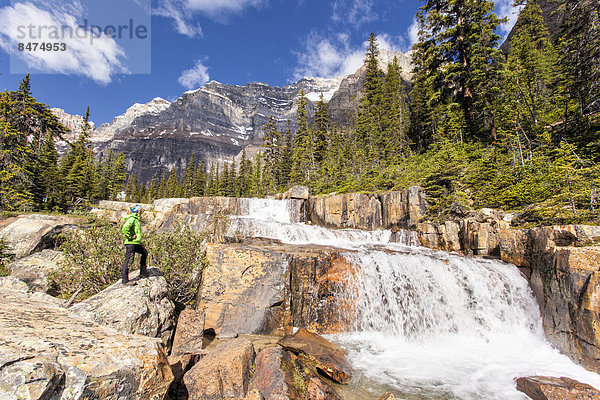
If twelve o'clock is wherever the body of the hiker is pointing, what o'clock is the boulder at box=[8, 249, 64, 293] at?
The boulder is roughly at 8 o'clock from the hiker.

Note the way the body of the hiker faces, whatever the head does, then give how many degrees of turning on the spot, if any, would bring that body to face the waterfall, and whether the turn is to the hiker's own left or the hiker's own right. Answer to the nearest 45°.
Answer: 0° — they already face it

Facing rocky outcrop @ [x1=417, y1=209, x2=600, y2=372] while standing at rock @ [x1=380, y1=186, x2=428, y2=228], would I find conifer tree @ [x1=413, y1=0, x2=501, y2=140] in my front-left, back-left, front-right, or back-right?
back-left

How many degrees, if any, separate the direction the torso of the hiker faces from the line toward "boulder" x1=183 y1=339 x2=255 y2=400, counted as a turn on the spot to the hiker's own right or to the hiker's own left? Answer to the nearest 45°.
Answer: approximately 45° to the hiker's own right

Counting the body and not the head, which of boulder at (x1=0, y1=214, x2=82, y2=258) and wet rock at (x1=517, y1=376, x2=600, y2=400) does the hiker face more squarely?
the wet rock

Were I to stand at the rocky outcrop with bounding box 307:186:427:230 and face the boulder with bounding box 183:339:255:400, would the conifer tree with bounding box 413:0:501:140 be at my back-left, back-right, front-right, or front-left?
back-left

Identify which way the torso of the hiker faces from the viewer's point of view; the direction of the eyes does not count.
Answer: to the viewer's right

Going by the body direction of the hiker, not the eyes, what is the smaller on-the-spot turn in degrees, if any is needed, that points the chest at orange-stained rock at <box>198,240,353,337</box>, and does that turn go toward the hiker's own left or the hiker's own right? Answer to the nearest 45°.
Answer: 0° — they already face it

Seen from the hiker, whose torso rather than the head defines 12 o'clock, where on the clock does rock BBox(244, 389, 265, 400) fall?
The rock is roughly at 2 o'clock from the hiker.

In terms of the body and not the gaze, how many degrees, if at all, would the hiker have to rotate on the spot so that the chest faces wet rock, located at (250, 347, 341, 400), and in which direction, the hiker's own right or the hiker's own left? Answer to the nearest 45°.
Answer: approximately 45° to the hiker's own right

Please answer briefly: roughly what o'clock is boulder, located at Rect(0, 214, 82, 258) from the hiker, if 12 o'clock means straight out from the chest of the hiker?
The boulder is roughly at 8 o'clock from the hiker.
